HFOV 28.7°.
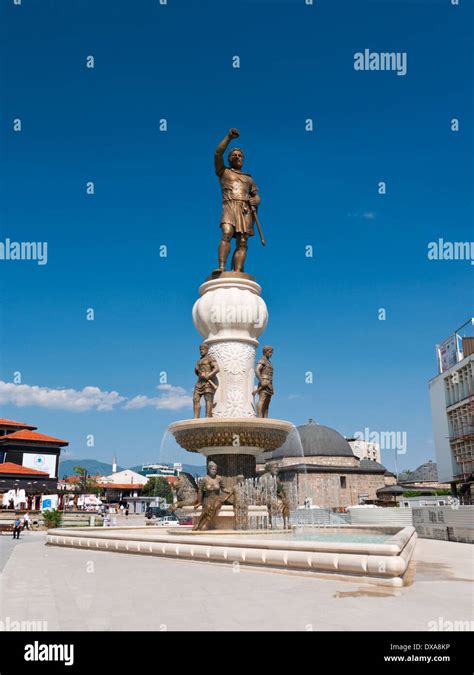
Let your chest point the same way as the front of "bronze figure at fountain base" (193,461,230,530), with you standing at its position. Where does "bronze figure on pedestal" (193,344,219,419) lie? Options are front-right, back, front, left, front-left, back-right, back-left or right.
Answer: back

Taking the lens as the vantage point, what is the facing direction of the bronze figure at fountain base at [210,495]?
facing the viewer

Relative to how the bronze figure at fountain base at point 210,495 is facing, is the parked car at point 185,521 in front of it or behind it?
behind

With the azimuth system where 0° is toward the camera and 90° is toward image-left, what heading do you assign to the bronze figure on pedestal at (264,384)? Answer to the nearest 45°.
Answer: approximately 315°

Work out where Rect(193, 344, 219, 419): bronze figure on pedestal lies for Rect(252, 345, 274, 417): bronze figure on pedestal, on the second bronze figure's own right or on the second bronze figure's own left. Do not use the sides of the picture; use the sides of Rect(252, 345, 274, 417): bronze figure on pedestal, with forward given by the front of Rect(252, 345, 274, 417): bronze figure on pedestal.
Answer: on the second bronze figure's own right

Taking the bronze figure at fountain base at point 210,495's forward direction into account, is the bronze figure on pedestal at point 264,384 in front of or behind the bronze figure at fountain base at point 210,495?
behind

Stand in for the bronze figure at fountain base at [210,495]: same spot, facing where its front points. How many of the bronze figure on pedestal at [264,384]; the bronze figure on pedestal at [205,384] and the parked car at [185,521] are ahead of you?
0

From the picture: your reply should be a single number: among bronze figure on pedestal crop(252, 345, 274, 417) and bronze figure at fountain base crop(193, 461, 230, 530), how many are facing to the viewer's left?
0

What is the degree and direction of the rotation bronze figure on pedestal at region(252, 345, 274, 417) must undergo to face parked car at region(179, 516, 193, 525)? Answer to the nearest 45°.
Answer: approximately 180°

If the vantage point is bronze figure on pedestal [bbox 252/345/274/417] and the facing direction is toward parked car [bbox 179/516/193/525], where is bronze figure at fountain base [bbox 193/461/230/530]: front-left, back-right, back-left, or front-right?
back-left
